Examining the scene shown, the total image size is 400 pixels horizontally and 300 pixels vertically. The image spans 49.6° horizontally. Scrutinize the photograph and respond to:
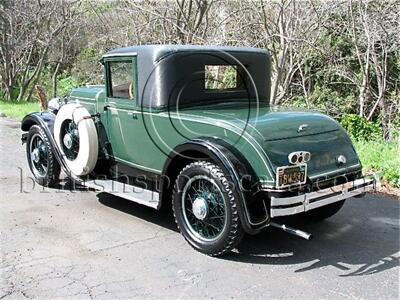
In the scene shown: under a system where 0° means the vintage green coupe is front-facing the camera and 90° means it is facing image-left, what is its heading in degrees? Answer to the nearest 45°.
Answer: approximately 135°
